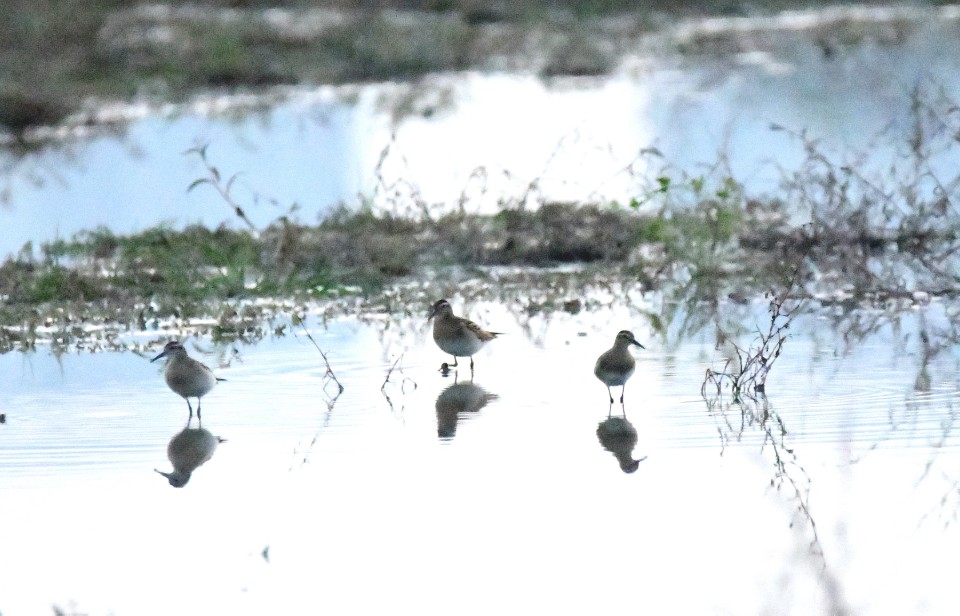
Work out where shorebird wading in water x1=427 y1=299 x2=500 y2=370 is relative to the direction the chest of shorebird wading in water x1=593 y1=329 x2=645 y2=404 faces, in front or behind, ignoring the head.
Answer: behind

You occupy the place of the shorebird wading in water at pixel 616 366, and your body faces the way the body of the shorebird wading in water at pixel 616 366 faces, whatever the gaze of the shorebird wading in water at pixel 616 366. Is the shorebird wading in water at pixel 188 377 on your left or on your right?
on your right

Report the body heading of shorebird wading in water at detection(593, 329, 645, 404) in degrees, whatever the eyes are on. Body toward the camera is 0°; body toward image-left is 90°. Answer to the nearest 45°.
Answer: approximately 315°
